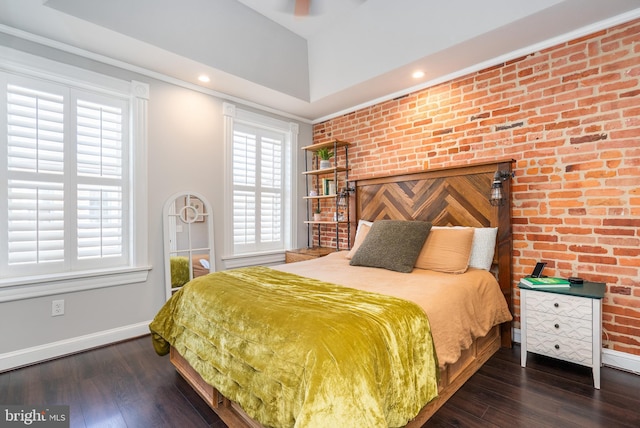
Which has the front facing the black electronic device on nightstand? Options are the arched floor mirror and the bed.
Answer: the arched floor mirror

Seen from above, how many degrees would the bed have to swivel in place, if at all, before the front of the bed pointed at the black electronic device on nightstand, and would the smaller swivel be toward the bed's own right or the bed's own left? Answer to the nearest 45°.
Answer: approximately 135° to the bed's own left

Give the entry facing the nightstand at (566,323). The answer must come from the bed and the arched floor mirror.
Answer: the arched floor mirror

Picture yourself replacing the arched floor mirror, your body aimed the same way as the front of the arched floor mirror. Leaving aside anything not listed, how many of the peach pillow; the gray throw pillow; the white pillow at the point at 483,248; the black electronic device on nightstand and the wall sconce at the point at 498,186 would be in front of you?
5

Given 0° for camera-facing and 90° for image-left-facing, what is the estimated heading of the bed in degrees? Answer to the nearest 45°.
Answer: approximately 45°

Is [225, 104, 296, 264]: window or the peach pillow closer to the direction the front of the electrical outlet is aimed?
the peach pillow

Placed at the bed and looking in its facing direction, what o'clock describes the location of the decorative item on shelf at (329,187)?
The decorative item on shelf is roughly at 4 o'clock from the bed.

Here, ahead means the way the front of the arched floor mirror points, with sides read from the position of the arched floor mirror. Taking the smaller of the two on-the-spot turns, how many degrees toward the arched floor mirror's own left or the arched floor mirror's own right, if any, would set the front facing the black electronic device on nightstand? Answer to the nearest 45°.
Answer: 0° — it already faces it

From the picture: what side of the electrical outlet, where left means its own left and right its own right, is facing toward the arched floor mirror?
left

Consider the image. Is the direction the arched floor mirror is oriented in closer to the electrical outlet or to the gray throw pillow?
the gray throw pillow

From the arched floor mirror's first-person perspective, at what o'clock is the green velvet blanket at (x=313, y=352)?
The green velvet blanket is roughly at 1 o'clock from the arched floor mirror.

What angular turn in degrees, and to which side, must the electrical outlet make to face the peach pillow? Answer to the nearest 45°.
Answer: approximately 45° to its left

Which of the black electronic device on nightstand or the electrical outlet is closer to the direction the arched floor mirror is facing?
the black electronic device on nightstand

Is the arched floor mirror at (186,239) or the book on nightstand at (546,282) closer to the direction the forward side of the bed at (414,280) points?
the arched floor mirror

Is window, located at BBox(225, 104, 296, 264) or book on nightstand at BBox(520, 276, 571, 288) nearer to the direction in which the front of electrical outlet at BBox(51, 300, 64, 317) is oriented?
the book on nightstand

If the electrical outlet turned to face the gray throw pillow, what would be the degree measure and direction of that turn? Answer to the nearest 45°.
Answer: approximately 45° to its left
